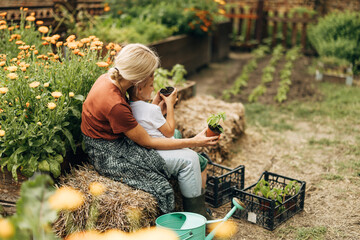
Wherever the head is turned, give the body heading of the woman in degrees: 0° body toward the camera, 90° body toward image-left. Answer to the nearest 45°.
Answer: approximately 270°

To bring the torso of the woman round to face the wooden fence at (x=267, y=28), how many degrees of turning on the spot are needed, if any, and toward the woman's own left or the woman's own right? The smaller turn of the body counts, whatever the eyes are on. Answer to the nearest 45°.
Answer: approximately 90° to the woman's own left

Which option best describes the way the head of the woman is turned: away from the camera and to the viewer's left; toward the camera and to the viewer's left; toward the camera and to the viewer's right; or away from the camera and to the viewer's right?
away from the camera and to the viewer's right

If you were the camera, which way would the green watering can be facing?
facing to the right of the viewer

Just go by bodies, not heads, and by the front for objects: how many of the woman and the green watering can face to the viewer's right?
2

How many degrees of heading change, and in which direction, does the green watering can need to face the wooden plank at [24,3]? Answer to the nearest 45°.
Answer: approximately 135° to its left
